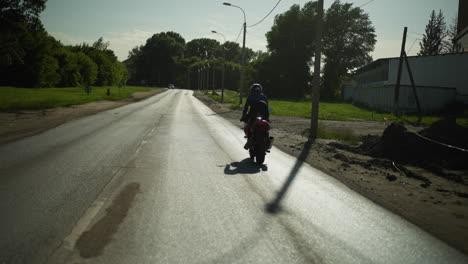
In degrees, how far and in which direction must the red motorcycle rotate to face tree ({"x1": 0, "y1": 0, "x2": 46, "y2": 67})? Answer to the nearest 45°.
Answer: approximately 45° to its left

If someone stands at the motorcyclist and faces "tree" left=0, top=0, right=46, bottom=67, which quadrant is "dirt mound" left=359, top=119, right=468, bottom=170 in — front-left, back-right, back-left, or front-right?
back-right

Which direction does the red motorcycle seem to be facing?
away from the camera

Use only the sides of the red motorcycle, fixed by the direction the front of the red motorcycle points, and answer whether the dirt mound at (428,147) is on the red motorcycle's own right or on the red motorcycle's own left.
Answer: on the red motorcycle's own right
